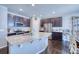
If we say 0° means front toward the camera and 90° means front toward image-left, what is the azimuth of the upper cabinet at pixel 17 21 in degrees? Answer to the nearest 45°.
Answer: approximately 315°
